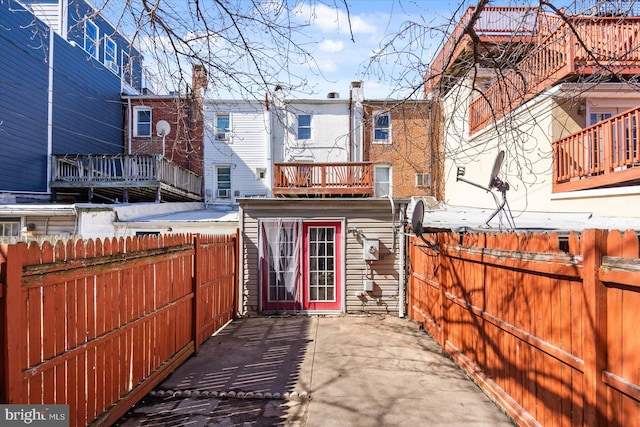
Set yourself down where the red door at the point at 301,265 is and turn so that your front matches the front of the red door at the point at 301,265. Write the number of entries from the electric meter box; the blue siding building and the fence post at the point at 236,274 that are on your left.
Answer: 1

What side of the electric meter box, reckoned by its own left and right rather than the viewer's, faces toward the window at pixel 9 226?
right

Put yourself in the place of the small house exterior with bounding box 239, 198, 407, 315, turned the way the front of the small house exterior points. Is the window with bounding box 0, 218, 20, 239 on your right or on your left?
on your right

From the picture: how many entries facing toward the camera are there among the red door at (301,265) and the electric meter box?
2

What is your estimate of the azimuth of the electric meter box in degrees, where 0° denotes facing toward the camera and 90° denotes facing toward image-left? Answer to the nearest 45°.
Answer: approximately 0°

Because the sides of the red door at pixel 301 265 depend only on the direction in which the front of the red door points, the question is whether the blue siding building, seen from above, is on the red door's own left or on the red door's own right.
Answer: on the red door's own right

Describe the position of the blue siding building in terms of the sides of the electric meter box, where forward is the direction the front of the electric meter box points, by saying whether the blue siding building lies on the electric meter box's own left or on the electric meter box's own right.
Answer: on the electric meter box's own right

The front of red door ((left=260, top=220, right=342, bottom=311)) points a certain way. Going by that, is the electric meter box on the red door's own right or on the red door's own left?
on the red door's own left

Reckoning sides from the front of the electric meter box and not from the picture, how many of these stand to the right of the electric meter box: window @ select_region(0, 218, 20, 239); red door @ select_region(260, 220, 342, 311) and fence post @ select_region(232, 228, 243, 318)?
3

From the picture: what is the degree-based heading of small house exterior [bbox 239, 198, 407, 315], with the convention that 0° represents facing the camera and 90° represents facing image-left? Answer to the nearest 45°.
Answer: approximately 0°
